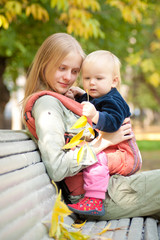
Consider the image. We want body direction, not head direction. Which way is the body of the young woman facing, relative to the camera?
to the viewer's right

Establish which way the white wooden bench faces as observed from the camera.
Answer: facing the viewer and to the right of the viewer

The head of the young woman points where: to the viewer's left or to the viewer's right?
to the viewer's right
